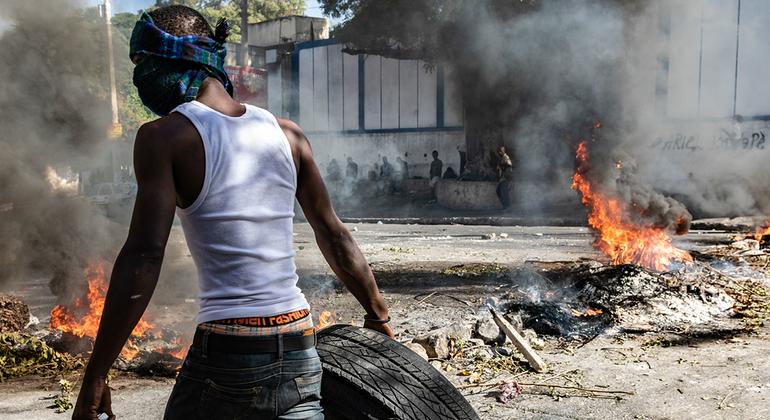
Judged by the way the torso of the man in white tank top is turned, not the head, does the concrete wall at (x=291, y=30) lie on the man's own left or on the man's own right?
on the man's own right

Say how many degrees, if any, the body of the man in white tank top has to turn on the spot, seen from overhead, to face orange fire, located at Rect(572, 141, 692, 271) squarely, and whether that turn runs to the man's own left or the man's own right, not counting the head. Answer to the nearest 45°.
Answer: approximately 90° to the man's own right

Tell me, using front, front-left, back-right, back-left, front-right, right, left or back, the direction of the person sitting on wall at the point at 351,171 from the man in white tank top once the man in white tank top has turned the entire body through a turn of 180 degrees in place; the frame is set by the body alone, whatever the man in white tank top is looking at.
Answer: back-left

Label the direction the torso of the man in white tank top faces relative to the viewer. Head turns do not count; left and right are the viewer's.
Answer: facing away from the viewer and to the left of the viewer

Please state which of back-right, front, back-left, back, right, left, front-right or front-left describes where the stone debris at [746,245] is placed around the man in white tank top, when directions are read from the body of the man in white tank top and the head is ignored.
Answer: right

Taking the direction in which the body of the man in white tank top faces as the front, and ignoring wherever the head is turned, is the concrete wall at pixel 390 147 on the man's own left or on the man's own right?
on the man's own right

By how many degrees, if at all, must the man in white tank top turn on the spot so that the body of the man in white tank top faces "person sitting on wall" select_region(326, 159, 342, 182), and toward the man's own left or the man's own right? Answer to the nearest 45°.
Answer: approximately 45° to the man's own right

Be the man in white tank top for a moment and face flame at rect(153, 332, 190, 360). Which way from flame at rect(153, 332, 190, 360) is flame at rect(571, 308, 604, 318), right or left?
right

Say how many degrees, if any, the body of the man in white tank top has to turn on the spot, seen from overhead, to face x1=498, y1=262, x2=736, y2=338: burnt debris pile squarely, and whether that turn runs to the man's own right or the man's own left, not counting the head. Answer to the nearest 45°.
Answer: approximately 90° to the man's own right

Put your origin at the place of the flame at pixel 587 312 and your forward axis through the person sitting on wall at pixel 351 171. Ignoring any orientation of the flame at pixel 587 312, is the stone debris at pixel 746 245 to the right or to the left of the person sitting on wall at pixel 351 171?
right

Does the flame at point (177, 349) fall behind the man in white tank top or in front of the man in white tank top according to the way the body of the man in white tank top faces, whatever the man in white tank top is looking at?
in front

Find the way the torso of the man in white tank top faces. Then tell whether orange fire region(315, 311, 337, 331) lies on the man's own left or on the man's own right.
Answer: on the man's own right

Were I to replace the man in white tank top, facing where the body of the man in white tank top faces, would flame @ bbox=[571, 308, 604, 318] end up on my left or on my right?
on my right

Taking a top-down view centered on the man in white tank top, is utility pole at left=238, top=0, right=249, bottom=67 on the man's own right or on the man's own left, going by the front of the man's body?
on the man's own right
